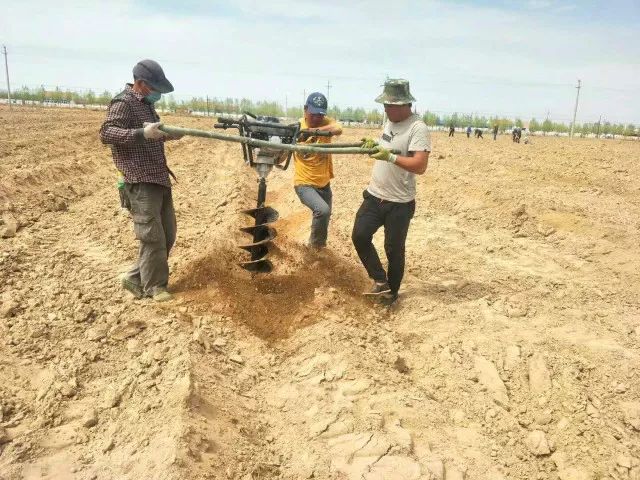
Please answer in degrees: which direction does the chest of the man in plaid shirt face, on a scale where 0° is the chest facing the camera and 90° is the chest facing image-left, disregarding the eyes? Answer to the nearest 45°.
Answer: approximately 270°

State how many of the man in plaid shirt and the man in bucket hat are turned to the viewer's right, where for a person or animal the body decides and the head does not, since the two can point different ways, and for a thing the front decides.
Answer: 1

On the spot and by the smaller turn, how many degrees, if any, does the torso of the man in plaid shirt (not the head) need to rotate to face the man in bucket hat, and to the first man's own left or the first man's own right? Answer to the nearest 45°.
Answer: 0° — they already face them

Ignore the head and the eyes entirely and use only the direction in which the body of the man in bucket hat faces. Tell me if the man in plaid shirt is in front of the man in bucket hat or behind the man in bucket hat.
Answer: in front

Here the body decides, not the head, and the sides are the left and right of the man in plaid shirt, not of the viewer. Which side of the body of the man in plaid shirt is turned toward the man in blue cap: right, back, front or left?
front

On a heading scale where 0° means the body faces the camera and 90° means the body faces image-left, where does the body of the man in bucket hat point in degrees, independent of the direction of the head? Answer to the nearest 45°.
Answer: approximately 45°

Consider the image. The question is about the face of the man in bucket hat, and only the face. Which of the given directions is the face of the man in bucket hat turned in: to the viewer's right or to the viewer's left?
to the viewer's left

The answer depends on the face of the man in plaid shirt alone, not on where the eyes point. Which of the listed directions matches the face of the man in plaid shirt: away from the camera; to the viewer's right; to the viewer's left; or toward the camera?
to the viewer's right

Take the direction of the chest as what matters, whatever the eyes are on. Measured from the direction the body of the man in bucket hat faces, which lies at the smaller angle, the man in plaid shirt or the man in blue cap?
the man in plaid shirt

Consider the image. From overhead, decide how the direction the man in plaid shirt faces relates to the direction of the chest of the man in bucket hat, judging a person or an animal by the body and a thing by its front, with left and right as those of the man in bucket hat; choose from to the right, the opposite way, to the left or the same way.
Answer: the opposite way

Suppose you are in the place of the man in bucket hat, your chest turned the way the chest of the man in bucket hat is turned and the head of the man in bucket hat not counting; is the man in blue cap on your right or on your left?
on your right
